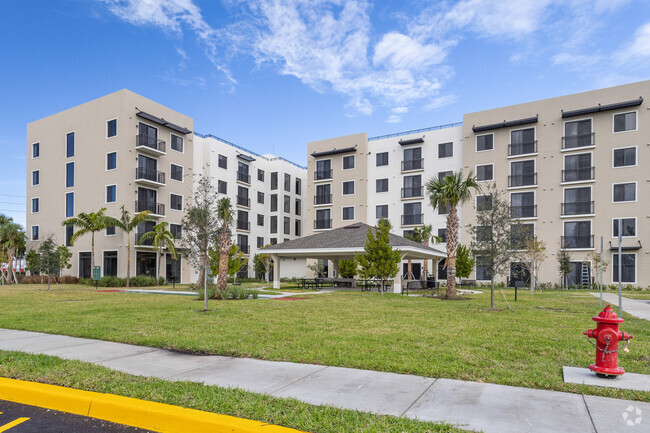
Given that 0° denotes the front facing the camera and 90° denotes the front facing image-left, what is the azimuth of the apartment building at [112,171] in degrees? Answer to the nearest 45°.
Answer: approximately 315°

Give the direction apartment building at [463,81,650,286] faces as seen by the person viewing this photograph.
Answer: facing the viewer and to the left of the viewer

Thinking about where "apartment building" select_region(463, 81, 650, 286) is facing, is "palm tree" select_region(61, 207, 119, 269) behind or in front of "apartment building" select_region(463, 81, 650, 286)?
in front

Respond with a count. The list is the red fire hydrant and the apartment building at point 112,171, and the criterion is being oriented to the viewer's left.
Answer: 0

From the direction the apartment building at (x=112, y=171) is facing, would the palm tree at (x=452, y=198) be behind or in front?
in front

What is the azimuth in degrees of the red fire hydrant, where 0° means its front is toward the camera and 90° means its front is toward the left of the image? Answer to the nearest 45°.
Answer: approximately 0°

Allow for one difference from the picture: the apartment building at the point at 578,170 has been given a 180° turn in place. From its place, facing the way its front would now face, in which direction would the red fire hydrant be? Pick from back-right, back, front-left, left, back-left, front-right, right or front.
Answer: back-right

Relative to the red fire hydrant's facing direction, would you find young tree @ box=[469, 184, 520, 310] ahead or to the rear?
to the rear
